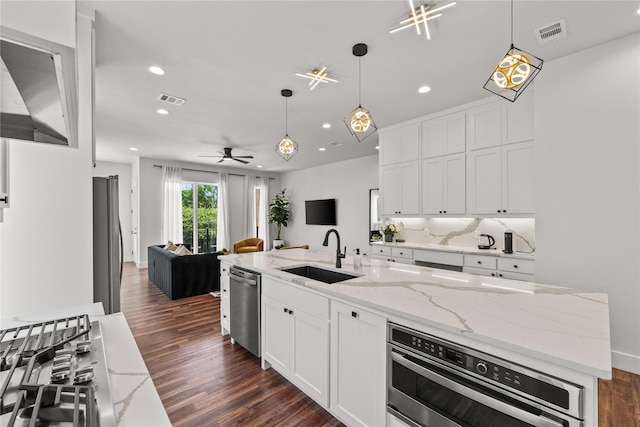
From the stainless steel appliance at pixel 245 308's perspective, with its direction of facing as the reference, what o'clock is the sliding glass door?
The sliding glass door is roughly at 4 o'clock from the stainless steel appliance.

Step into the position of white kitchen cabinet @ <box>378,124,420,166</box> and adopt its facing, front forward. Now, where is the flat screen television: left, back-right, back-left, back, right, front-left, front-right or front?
right

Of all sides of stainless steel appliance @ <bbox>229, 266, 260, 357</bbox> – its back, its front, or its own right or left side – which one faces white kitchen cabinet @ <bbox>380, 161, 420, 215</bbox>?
back

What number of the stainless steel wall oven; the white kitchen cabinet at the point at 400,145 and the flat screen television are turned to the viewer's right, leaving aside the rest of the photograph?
0

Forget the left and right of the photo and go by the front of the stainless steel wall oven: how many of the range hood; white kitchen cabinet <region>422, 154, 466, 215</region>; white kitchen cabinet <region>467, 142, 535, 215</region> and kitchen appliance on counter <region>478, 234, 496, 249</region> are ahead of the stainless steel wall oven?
1

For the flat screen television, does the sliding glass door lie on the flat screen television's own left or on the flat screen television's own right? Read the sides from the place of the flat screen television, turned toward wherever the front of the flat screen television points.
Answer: on the flat screen television's own right

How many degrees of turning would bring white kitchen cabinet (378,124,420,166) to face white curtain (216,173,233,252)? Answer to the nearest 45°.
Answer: approximately 90° to its right

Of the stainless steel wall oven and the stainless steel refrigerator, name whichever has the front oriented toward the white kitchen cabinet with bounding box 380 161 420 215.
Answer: the stainless steel refrigerator

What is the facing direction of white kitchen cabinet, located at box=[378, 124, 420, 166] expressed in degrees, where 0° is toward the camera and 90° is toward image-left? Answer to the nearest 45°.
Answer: approximately 45°

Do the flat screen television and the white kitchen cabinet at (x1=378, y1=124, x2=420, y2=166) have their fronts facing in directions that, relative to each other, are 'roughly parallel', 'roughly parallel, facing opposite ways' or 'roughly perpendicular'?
roughly parallel

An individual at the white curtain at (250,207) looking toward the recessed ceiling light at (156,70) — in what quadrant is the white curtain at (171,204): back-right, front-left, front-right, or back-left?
front-right

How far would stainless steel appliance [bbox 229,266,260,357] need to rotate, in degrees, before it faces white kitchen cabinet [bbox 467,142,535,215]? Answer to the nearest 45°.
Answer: approximately 135° to its left

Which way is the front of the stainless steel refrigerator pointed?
to the viewer's right

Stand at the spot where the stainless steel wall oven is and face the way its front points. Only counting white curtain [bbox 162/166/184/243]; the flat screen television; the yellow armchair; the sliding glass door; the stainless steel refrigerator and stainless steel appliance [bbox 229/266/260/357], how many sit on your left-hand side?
0

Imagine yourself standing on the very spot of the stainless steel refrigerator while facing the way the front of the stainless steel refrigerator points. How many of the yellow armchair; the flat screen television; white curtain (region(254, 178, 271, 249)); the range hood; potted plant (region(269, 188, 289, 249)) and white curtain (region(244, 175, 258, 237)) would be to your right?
1

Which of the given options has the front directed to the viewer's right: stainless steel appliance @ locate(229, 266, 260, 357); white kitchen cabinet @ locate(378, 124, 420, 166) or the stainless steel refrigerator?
the stainless steel refrigerator

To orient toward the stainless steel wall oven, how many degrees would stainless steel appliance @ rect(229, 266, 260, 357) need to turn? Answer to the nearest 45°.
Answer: approximately 90° to its left

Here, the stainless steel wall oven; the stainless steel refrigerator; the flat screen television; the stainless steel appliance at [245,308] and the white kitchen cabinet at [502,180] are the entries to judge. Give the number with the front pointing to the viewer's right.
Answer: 1

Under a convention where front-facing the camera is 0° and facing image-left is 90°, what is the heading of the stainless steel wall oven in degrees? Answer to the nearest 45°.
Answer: approximately 45°

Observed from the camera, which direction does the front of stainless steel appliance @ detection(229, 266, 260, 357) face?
facing the viewer and to the left of the viewer

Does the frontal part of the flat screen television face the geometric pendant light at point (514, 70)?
no

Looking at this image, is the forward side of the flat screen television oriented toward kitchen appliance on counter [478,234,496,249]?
no
